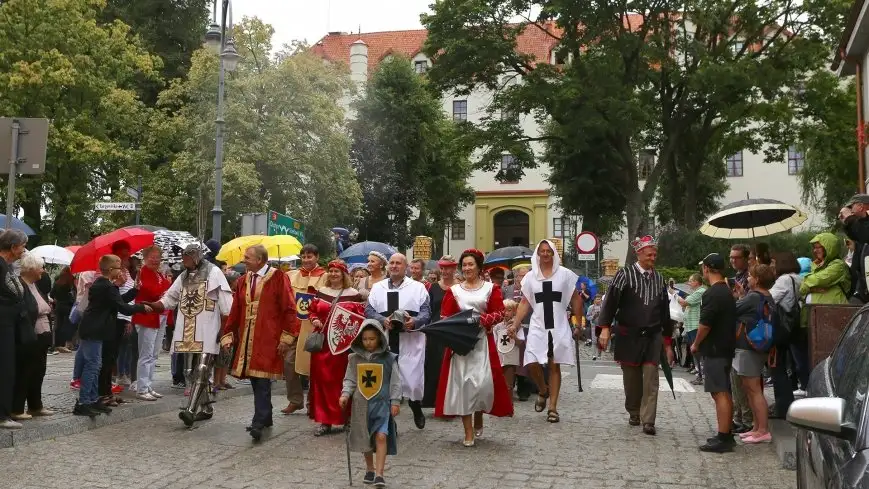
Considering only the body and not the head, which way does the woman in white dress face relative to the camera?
toward the camera

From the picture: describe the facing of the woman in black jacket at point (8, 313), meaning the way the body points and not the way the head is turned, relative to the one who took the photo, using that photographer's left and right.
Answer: facing to the right of the viewer

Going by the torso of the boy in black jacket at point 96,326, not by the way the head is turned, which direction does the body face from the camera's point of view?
to the viewer's right

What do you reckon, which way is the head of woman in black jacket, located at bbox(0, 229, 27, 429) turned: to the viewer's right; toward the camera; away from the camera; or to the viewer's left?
to the viewer's right

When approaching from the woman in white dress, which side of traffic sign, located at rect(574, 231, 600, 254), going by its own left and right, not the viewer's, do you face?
front

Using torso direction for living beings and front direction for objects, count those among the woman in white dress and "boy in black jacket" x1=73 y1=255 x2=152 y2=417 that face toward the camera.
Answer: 1

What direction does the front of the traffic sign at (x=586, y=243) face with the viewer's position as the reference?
facing the viewer

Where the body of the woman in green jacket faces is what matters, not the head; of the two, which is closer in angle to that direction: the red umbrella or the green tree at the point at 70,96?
the red umbrella

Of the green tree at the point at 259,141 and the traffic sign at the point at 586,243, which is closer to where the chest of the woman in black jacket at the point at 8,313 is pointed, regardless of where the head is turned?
the traffic sign

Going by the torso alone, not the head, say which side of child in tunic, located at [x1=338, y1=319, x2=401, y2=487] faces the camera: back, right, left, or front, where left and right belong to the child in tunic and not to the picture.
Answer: front

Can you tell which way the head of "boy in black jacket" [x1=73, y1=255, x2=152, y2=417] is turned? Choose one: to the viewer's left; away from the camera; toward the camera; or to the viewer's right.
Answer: to the viewer's right

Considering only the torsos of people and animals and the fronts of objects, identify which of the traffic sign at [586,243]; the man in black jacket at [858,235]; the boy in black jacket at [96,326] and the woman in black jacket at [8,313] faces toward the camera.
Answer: the traffic sign

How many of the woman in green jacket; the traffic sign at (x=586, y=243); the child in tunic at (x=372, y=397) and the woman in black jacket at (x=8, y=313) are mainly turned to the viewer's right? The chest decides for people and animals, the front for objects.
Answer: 1
